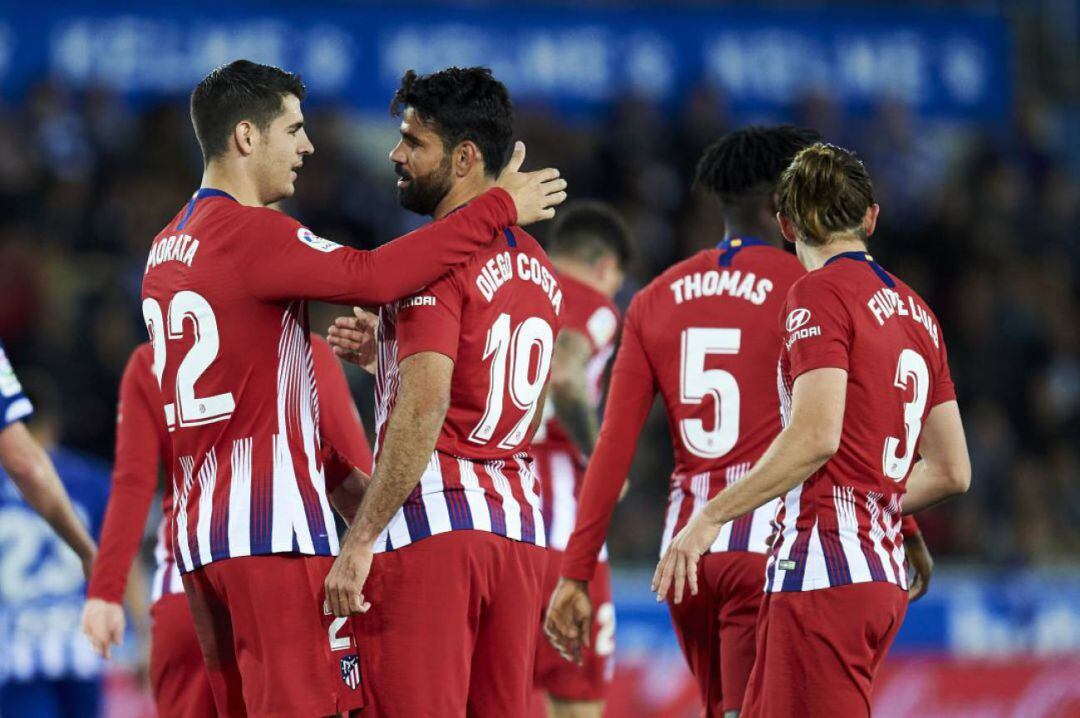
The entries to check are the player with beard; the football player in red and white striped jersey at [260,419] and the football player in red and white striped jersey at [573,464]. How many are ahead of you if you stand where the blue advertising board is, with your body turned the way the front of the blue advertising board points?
3

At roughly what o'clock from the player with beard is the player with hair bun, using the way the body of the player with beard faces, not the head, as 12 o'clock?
The player with hair bun is roughly at 5 o'clock from the player with beard.

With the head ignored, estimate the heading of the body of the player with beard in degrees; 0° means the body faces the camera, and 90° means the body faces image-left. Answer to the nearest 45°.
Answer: approximately 135°

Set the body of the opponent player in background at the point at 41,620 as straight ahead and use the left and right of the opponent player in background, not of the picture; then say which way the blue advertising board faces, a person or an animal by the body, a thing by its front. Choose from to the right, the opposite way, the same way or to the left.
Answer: the opposite way

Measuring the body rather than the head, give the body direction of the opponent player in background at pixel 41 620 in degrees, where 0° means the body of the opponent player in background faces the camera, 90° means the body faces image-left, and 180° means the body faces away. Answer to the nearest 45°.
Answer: approximately 180°

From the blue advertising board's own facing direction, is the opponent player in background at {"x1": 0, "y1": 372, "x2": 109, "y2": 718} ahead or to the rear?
ahead

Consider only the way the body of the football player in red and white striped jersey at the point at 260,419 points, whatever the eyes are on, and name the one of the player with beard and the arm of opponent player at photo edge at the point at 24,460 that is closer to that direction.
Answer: the player with beard

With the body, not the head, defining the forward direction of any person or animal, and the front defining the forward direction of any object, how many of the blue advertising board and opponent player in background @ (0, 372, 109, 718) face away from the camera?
1

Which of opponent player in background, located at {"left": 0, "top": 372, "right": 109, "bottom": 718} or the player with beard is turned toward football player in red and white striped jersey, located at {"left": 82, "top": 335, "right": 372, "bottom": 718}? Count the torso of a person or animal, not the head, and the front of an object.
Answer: the player with beard

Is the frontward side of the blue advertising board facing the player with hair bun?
yes

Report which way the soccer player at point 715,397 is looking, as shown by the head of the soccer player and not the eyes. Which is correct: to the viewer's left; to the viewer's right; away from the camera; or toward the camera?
away from the camera

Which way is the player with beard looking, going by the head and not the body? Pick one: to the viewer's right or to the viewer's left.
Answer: to the viewer's left
